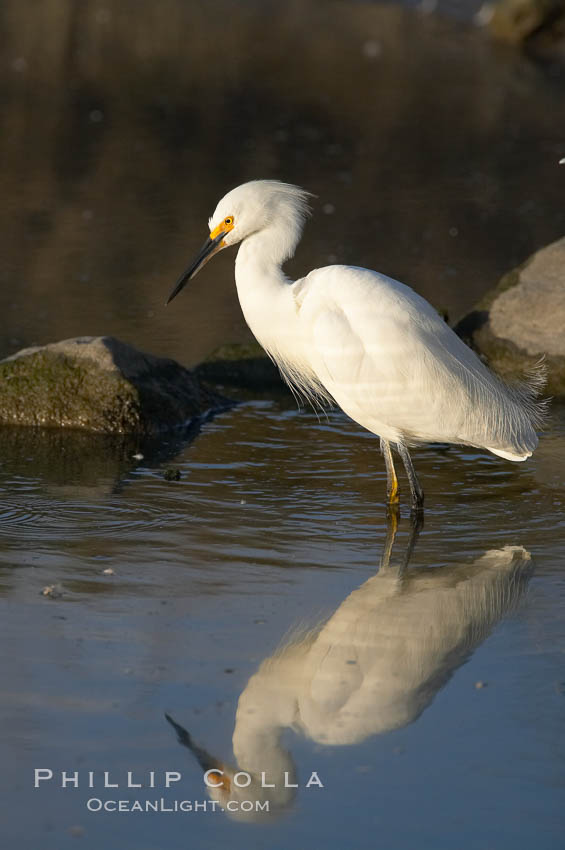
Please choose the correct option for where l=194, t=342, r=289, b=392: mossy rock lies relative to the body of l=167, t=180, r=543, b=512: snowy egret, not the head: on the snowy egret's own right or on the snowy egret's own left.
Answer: on the snowy egret's own right

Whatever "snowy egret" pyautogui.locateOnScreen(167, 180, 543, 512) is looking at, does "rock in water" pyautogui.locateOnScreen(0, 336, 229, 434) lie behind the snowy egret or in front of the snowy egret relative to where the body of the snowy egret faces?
in front

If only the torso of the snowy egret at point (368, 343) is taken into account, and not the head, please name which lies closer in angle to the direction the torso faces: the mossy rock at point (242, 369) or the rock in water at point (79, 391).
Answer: the rock in water

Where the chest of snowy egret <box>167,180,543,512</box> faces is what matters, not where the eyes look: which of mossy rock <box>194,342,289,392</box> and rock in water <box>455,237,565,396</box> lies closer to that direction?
the mossy rock

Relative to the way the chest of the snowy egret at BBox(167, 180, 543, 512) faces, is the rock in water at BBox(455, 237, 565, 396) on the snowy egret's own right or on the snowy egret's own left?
on the snowy egret's own right

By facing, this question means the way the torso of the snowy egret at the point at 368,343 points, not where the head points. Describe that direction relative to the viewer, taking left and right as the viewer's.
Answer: facing to the left of the viewer
